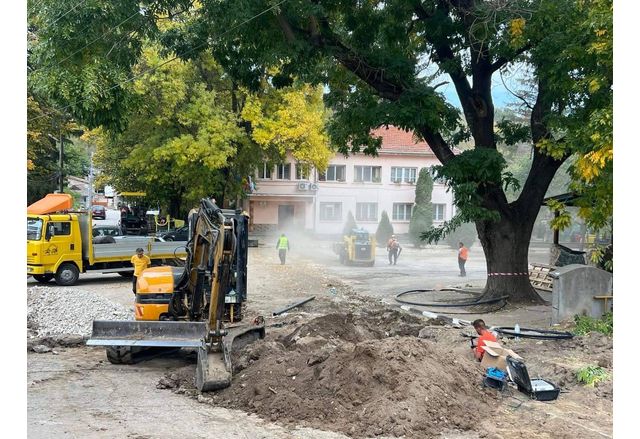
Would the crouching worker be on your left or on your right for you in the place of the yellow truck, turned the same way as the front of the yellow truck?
on your left

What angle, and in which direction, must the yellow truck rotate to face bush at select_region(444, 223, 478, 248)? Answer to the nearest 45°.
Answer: approximately 180°

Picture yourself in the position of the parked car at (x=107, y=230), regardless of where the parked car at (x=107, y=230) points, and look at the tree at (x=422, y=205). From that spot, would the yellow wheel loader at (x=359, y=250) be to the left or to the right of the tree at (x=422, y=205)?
right

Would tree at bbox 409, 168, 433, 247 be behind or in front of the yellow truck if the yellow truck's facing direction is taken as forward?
behind

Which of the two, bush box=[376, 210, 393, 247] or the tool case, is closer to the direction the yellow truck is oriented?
the tool case

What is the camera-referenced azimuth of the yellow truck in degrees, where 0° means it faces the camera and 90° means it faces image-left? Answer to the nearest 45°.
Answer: approximately 45°

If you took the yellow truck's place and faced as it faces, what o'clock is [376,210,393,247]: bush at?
The bush is roughly at 6 o'clock from the yellow truck.
